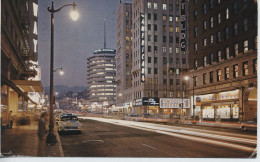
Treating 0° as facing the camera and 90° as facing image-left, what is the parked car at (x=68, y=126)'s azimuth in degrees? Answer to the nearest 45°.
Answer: approximately 0°

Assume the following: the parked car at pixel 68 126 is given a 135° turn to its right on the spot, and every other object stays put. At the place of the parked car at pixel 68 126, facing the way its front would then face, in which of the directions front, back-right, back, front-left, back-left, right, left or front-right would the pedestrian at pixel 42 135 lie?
back-left

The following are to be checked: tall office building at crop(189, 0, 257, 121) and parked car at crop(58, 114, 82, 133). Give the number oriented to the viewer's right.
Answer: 0

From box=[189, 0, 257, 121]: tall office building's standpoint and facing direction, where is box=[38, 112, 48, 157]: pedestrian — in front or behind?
in front

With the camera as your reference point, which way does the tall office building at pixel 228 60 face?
facing the viewer and to the left of the viewer
